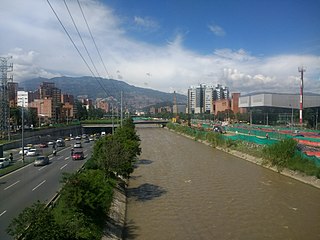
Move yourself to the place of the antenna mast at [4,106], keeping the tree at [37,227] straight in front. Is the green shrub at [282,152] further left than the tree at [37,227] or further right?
left

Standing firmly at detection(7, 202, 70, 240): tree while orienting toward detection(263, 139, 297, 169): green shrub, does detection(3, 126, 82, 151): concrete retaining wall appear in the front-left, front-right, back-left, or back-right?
front-left

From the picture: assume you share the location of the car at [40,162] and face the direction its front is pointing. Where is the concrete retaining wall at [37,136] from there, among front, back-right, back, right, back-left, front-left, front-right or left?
back-right

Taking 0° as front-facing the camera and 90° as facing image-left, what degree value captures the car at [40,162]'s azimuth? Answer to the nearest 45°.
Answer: approximately 45°

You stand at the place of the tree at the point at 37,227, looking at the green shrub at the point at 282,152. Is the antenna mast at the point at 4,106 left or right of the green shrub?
left

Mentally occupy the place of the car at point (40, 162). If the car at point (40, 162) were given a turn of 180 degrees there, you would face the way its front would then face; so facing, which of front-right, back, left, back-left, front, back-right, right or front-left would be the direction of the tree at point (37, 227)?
back-right

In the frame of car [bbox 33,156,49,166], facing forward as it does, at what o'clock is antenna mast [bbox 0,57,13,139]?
The antenna mast is roughly at 4 o'clock from the car.

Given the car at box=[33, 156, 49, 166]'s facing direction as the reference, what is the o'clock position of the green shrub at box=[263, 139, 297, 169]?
The green shrub is roughly at 8 o'clock from the car.

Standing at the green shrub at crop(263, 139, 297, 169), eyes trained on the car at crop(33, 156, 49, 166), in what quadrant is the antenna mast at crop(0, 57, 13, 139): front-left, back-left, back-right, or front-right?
front-right
